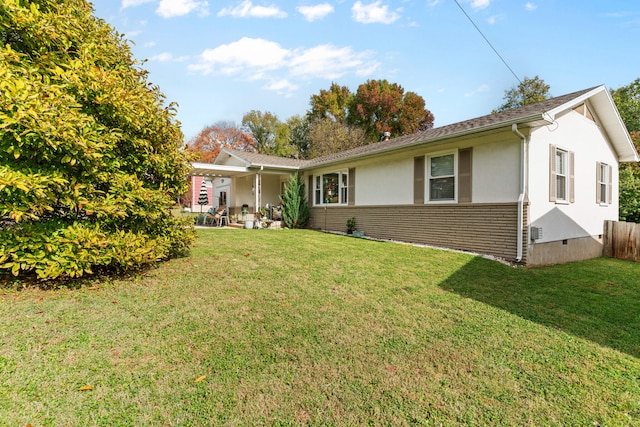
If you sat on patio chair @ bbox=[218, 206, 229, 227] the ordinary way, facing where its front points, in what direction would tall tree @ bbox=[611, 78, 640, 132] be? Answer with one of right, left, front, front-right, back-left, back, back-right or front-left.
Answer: back

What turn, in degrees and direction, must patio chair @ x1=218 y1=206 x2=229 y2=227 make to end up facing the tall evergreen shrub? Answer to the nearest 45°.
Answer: approximately 135° to its left

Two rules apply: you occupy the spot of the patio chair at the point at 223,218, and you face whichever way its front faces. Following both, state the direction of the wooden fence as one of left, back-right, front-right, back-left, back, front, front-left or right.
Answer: back-left

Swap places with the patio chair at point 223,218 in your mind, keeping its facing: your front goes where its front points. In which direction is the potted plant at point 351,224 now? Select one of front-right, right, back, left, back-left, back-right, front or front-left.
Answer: back-left
